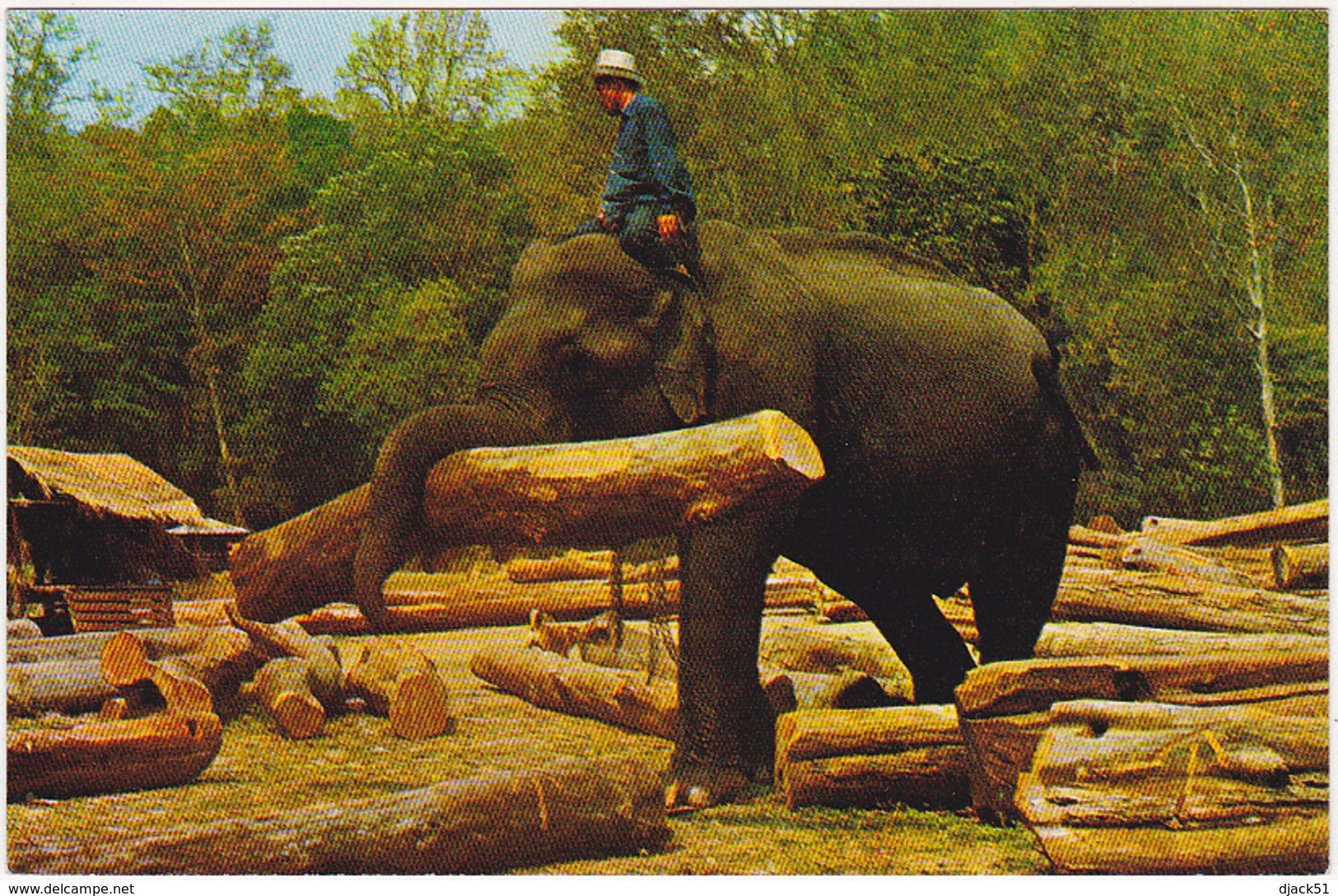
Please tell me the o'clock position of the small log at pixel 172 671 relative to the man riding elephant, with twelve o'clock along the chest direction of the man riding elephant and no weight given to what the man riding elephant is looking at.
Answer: The small log is roughly at 1 o'clock from the man riding elephant.

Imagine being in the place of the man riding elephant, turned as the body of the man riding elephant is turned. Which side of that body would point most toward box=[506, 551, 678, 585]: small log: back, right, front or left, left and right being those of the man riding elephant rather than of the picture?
right

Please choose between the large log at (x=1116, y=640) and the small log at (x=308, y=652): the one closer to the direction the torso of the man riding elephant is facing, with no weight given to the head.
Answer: the small log

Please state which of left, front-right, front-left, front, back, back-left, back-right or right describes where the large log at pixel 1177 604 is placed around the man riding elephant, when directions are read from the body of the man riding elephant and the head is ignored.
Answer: back-right

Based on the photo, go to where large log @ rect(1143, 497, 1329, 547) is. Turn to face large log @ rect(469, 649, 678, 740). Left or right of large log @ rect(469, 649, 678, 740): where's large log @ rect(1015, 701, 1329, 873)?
left

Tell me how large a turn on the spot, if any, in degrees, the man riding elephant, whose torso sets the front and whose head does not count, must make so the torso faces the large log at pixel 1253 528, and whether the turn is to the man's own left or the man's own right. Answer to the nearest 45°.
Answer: approximately 135° to the man's own right

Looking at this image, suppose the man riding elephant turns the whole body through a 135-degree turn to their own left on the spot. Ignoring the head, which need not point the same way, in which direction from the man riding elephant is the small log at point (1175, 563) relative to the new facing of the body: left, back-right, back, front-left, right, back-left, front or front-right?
left

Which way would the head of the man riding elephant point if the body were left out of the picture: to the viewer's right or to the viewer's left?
to the viewer's left

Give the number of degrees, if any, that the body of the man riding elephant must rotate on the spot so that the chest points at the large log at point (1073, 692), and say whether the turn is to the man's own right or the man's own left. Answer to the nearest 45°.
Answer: approximately 135° to the man's own left

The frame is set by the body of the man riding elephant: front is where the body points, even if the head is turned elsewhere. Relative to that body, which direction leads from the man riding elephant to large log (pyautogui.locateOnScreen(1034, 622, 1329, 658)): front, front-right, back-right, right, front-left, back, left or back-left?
back-right

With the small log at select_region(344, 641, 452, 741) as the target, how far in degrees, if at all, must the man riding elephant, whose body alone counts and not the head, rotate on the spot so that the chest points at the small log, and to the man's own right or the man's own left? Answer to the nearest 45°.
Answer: approximately 45° to the man's own right

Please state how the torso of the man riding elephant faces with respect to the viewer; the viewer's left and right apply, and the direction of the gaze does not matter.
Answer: facing to the left of the viewer
